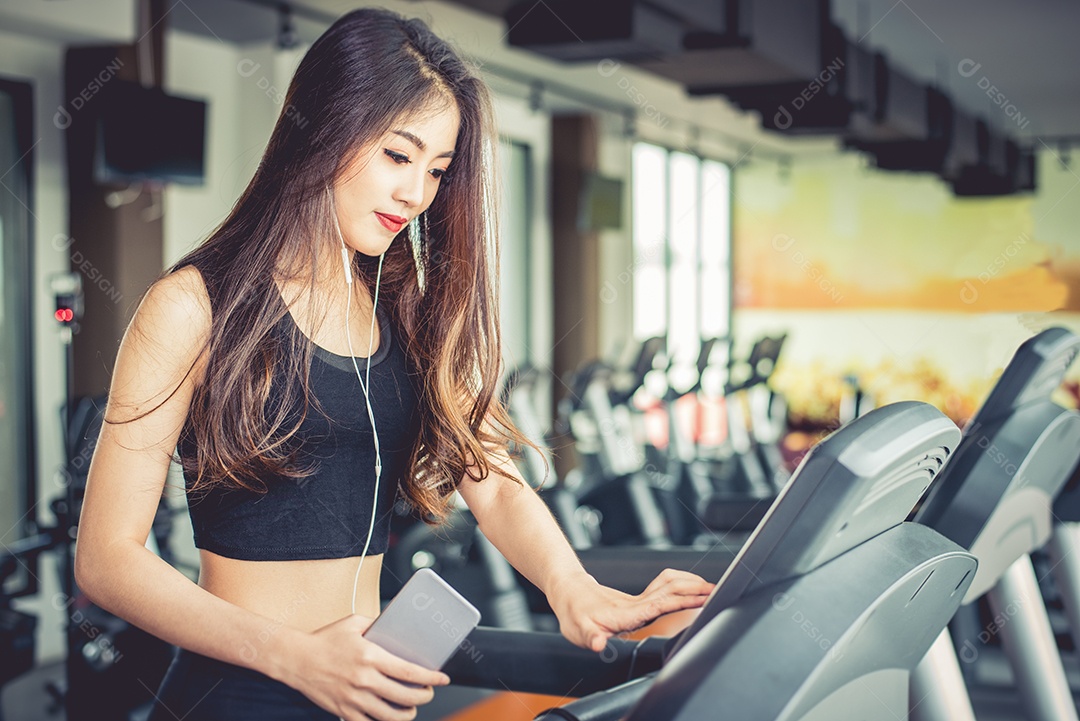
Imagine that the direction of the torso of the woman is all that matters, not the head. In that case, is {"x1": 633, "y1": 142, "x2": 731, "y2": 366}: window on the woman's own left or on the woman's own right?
on the woman's own left

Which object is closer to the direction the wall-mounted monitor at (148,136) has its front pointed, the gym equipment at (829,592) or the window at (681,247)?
the gym equipment

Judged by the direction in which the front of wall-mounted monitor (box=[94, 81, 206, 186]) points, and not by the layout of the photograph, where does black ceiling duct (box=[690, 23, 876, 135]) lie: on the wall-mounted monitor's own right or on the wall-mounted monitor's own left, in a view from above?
on the wall-mounted monitor's own left

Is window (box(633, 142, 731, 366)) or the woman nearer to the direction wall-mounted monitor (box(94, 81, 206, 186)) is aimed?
the woman

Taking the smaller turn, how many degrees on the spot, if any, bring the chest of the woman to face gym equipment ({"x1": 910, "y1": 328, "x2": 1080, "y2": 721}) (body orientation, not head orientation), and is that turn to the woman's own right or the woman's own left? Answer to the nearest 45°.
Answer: approximately 45° to the woman's own left

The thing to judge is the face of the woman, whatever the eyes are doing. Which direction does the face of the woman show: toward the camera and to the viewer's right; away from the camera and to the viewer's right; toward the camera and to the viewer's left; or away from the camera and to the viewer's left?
toward the camera and to the viewer's right

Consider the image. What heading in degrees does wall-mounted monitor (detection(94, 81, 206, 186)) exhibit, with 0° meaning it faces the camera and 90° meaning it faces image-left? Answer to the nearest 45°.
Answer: approximately 315°

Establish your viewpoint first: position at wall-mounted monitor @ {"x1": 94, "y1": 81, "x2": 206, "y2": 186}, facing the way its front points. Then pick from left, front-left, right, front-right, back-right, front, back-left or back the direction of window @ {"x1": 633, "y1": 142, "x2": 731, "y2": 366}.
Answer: left

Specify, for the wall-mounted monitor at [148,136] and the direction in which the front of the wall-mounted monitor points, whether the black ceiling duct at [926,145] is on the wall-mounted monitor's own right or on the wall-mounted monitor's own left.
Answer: on the wall-mounted monitor's own left

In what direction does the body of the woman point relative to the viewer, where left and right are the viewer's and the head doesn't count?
facing the viewer and to the right of the viewer

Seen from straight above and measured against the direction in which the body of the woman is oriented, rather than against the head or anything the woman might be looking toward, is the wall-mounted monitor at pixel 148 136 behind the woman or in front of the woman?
behind

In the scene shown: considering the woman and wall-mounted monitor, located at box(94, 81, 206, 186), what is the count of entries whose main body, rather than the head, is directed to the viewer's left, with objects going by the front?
0
